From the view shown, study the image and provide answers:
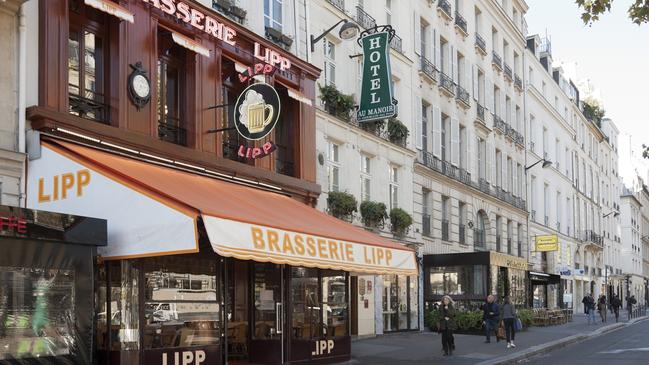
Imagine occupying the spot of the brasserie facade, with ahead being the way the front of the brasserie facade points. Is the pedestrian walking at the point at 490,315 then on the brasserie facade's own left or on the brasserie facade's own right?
on the brasserie facade's own left

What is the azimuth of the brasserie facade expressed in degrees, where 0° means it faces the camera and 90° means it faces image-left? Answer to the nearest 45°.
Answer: approximately 315°

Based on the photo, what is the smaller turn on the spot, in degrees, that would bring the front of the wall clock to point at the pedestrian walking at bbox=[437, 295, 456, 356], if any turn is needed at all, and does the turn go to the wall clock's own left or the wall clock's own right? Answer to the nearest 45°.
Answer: approximately 90° to the wall clock's own left

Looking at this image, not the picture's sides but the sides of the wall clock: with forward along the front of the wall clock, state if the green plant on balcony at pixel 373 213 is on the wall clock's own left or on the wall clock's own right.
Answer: on the wall clock's own left

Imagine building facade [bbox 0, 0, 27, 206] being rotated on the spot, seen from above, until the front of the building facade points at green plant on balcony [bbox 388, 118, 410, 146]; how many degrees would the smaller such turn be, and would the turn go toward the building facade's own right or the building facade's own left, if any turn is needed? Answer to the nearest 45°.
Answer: approximately 90° to the building facade's own left

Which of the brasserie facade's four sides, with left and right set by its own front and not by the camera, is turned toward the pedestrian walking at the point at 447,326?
left
